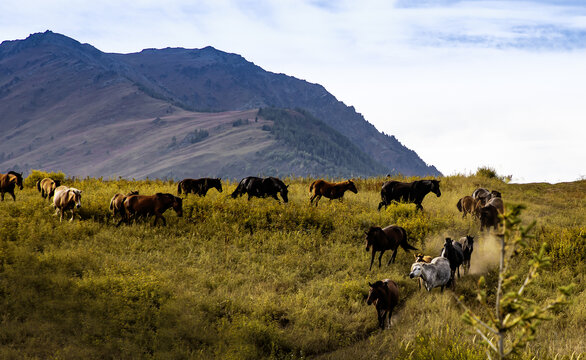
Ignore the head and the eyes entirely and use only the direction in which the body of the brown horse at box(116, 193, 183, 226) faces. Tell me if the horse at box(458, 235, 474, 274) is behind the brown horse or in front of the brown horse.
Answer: in front

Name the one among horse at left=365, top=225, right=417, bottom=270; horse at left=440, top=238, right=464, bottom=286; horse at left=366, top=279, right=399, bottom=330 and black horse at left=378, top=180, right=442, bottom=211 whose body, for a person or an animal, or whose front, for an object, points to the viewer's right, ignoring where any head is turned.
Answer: the black horse

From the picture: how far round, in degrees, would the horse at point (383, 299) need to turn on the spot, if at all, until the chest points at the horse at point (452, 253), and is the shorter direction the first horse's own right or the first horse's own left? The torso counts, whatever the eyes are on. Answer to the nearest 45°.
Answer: approximately 180°

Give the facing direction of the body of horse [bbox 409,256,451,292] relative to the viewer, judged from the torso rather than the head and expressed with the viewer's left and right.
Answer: facing the viewer and to the left of the viewer

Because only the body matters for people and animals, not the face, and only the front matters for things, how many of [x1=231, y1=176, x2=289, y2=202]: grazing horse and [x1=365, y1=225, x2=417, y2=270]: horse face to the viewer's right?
1

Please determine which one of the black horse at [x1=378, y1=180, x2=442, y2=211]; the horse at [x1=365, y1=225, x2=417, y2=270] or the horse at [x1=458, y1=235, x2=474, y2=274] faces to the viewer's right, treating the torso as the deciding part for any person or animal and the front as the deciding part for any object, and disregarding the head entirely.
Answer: the black horse

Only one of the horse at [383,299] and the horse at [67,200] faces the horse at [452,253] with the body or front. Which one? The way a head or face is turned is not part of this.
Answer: the horse at [67,200]

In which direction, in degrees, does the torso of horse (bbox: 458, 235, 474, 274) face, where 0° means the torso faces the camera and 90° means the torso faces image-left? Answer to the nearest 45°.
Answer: approximately 45°

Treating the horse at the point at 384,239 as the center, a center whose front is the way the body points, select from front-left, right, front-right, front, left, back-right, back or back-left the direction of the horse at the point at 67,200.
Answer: front-right

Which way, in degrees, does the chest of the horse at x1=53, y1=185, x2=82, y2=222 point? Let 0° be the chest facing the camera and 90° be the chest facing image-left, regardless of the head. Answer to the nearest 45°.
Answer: approximately 315°

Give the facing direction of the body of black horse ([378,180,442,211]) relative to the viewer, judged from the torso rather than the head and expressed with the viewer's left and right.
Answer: facing to the right of the viewer

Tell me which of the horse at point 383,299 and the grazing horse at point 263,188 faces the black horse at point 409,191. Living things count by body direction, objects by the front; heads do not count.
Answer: the grazing horse

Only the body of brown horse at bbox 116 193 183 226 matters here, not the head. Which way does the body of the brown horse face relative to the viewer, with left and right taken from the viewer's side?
facing to the right of the viewer
